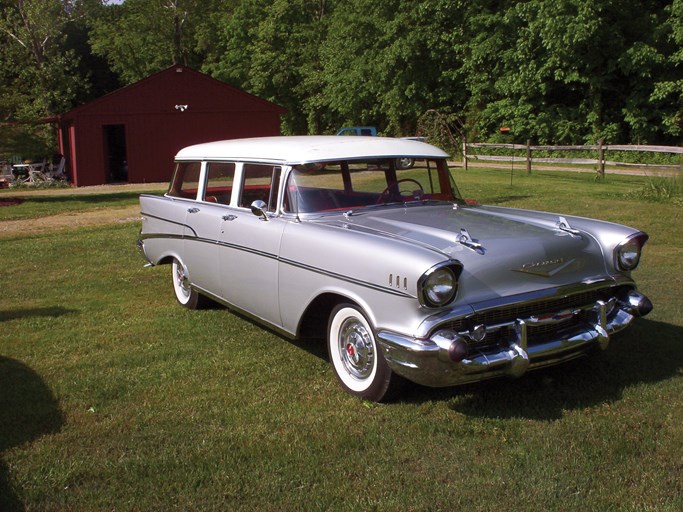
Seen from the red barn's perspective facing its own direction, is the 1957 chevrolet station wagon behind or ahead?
ahead

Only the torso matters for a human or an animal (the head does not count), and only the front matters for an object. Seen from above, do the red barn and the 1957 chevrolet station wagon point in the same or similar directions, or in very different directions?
same or similar directions

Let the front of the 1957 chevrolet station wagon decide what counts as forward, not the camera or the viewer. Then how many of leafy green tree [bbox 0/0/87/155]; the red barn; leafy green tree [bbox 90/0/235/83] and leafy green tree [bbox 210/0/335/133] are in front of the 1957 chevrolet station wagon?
0

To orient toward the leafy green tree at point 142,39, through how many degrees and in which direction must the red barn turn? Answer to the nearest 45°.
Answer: approximately 180°

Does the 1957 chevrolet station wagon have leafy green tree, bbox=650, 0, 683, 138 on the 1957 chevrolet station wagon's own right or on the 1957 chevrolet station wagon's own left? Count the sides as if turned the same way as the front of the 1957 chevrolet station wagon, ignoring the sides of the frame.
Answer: on the 1957 chevrolet station wagon's own left

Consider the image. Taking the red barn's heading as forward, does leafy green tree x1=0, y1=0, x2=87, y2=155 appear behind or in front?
behind

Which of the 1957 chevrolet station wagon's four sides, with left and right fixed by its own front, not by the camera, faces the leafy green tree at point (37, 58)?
back

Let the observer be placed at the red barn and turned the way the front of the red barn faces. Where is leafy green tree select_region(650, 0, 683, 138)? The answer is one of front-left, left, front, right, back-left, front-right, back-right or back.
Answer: left

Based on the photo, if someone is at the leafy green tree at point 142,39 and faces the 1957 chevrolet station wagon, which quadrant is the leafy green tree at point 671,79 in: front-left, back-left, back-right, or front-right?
front-left

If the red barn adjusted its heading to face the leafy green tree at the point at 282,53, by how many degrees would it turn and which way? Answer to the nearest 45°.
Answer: approximately 180°

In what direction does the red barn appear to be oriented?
toward the camera

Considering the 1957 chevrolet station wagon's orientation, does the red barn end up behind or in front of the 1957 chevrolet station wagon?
behind

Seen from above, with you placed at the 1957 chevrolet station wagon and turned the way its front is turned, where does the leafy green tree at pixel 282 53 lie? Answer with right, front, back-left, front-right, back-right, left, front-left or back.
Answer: back-left

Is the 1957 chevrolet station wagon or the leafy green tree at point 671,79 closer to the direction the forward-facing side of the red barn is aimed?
the 1957 chevrolet station wagon

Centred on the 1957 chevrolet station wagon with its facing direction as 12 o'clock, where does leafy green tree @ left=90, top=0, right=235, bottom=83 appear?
The leafy green tree is roughly at 7 o'clock from the 1957 chevrolet station wagon.

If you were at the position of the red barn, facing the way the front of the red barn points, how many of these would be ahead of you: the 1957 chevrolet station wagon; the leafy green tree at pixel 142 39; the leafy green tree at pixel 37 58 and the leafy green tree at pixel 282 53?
1

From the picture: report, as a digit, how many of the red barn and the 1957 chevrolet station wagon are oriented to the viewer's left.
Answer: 0
